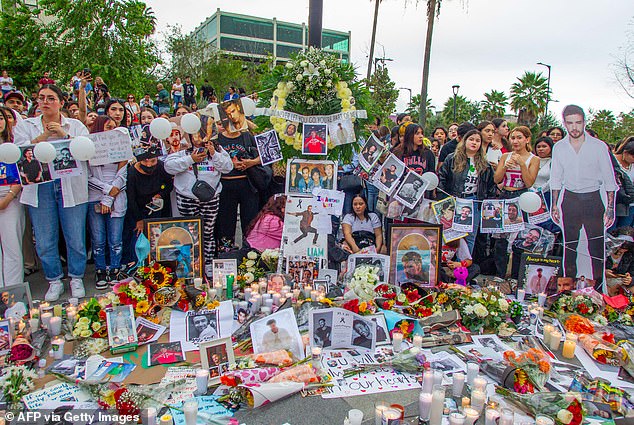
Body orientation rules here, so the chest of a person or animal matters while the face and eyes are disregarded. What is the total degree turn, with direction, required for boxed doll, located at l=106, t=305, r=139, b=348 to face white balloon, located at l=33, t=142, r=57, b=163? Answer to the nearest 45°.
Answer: approximately 135° to its right

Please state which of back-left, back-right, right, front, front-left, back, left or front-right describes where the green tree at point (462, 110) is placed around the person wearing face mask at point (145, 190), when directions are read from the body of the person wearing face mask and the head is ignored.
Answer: back-left

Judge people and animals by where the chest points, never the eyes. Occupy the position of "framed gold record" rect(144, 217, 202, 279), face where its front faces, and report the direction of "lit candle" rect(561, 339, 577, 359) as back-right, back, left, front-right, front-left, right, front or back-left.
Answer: front-left

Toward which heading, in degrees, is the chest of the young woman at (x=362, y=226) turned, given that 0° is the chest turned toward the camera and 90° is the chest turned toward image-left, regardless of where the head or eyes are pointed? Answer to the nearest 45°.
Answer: approximately 0°

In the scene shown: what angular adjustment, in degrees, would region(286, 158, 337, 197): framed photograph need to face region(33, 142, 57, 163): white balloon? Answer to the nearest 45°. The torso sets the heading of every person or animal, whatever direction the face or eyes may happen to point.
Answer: approximately 90° to its right

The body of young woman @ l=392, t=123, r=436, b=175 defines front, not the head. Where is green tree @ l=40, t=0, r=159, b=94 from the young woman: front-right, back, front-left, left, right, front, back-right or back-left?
back

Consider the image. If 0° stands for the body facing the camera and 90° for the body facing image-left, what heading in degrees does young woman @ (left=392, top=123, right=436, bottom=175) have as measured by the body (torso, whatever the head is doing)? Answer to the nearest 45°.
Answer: approximately 315°

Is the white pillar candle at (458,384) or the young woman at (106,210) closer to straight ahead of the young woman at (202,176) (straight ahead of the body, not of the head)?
the white pillar candle

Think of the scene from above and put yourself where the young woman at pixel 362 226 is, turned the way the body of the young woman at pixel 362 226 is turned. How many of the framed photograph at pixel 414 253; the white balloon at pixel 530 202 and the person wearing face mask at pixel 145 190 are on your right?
1

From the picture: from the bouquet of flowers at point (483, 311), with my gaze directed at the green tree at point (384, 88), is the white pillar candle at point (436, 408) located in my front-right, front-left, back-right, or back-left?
back-left

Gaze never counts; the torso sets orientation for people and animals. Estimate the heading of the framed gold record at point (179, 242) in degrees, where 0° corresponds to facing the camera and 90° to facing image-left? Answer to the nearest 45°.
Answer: approximately 0°

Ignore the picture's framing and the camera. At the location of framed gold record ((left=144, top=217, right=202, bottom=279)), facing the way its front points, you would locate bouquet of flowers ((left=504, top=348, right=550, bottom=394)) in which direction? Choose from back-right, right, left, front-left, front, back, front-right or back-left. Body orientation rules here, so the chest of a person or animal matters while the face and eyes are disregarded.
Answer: front-left

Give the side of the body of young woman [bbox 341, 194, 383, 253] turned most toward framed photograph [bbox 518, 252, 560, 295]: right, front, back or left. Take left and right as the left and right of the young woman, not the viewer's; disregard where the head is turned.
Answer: left
